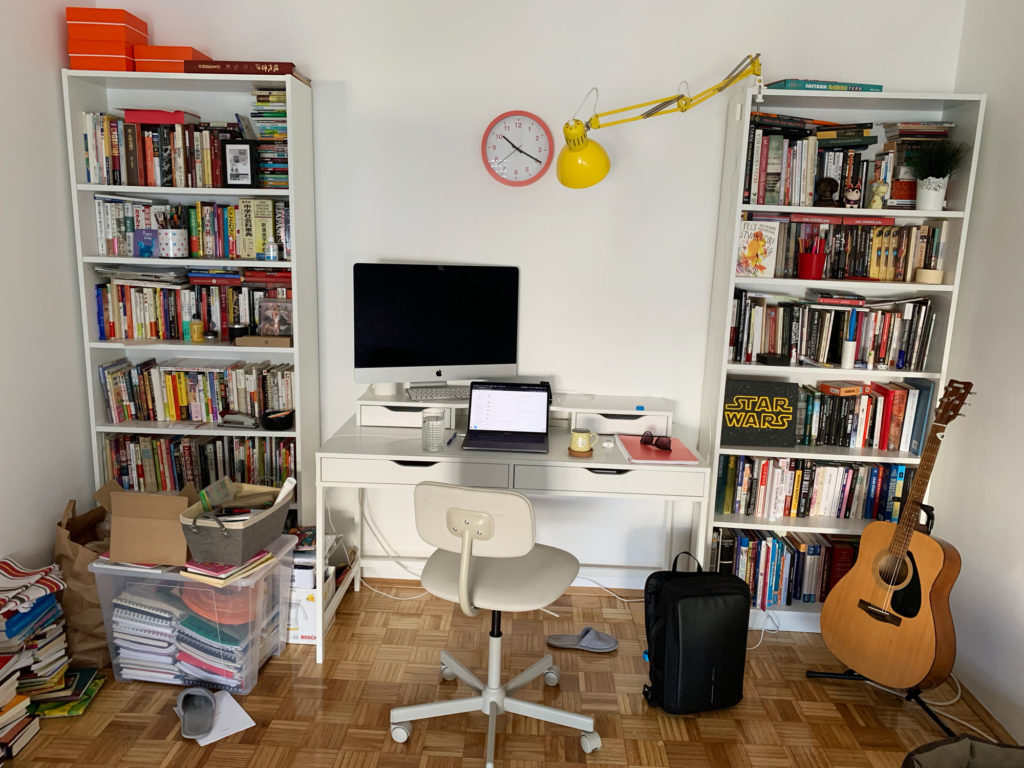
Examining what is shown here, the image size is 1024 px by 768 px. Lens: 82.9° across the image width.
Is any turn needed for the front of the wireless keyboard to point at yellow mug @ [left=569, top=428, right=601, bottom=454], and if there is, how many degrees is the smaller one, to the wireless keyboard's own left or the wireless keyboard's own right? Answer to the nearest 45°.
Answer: approximately 45° to the wireless keyboard's own left

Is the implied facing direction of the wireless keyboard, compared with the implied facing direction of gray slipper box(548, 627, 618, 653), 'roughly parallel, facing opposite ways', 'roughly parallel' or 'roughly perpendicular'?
roughly perpendicular

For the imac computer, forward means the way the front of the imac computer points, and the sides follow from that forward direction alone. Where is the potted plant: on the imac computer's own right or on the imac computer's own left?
on the imac computer's own left

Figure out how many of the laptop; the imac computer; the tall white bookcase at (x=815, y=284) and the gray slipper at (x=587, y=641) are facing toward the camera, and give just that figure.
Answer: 3

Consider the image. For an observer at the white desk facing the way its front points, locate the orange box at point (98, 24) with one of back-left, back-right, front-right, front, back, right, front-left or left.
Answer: right

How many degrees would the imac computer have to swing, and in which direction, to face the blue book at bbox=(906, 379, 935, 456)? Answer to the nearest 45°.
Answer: approximately 90° to its left

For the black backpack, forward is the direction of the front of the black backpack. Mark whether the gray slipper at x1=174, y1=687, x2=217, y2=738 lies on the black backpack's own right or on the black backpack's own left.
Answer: on the black backpack's own right

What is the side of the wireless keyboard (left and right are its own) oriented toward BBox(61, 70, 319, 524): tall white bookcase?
right

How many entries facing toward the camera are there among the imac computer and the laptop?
2
